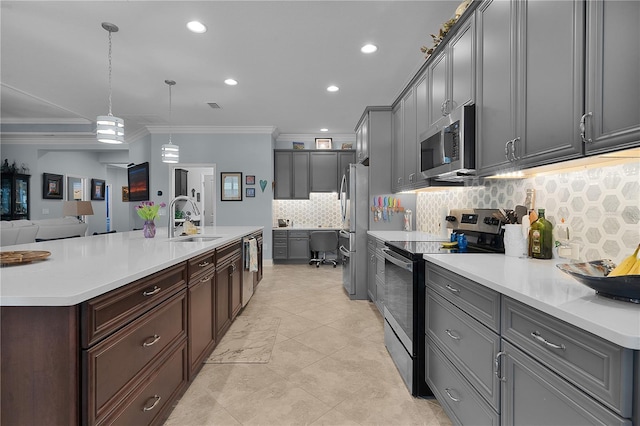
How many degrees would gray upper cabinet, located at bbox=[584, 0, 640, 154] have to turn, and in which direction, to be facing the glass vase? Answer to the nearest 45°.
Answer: approximately 45° to its right

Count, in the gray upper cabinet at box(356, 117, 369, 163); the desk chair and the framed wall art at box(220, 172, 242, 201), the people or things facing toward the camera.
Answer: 1

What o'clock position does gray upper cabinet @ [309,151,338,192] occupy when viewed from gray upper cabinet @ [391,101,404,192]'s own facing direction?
gray upper cabinet @ [309,151,338,192] is roughly at 2 o'clock from gray upper cabinet @ [391,101,404,192].

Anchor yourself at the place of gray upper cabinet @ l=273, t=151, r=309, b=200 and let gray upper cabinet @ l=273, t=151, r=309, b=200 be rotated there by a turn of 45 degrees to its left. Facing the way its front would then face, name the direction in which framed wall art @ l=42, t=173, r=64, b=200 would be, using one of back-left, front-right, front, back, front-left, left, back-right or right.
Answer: back-right

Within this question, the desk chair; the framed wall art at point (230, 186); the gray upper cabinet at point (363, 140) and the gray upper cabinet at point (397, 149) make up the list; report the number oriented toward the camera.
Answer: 1

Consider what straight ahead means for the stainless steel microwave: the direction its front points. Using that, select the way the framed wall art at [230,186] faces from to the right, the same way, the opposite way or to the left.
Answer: to the left

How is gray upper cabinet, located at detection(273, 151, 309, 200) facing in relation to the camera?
toward the camera

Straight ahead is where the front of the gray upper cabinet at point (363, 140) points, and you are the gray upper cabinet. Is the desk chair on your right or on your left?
on your right

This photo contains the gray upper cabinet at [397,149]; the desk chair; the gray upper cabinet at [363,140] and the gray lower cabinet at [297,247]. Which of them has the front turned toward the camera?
the gray lower cabinet

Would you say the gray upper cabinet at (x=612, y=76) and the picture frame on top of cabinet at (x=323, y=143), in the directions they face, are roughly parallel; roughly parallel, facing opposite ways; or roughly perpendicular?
roughly perpendicular

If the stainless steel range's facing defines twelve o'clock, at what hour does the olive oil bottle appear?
The olive oil bottle is roughly at 8 o'clock from the stainless steel range.

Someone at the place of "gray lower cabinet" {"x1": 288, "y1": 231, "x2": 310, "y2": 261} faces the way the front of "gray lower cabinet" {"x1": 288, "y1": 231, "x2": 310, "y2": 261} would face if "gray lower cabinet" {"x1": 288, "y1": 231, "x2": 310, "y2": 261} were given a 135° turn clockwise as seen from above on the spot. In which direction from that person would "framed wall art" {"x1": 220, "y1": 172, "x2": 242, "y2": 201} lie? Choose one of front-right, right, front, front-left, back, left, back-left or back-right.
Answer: front-left

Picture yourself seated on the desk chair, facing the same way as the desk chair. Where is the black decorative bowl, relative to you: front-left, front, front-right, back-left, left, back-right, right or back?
back

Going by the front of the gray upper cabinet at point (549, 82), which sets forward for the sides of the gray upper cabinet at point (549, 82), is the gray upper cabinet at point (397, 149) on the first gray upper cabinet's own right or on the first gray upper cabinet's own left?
on the first gray upper cabinet's own right

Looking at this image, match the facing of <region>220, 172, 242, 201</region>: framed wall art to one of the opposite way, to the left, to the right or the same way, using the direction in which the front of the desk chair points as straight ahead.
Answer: the opposite way

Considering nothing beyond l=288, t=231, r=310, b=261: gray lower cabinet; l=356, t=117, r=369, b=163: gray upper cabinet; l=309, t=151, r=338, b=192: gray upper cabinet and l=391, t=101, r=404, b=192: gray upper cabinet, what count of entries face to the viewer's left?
2

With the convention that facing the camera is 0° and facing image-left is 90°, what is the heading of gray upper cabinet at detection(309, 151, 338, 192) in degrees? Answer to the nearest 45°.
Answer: approximately 0°

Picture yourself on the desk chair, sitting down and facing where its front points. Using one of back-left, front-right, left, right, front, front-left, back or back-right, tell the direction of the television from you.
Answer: left
